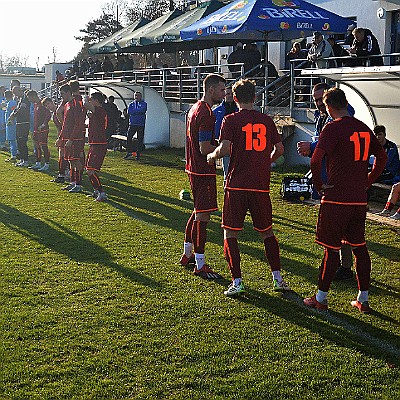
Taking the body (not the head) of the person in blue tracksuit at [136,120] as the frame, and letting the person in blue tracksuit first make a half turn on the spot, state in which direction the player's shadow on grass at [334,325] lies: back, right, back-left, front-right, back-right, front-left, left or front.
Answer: back

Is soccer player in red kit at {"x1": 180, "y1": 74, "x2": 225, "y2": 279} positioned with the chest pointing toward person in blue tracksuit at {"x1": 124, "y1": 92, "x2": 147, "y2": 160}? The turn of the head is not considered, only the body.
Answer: no

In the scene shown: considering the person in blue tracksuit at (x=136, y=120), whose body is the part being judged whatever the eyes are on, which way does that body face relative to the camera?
toward the camera

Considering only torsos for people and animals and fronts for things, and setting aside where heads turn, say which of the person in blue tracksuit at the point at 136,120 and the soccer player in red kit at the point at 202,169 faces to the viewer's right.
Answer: the soccer player in red kit

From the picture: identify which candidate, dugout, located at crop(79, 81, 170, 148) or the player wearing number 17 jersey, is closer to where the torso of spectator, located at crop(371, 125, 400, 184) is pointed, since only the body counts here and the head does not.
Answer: the player wearing number 17 jersey

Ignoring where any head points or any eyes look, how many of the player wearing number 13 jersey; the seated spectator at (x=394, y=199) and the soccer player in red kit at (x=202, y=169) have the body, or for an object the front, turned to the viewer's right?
1

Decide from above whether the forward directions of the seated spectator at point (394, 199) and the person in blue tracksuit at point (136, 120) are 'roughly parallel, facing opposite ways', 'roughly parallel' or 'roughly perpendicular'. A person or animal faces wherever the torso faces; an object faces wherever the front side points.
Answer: roughly perpendicular

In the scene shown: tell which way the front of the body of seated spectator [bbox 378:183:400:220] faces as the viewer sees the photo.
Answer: to the viewer's left

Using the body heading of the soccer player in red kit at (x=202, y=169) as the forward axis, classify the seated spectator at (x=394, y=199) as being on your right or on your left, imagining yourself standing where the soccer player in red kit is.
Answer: on your left

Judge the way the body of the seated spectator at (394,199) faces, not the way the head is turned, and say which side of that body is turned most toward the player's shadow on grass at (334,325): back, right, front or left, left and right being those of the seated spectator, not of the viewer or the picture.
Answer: left

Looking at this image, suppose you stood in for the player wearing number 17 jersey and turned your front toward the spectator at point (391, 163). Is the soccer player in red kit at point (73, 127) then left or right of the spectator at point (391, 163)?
left

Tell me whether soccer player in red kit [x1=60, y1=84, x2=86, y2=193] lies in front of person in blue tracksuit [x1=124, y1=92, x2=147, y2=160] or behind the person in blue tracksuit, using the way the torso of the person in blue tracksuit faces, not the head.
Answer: in front

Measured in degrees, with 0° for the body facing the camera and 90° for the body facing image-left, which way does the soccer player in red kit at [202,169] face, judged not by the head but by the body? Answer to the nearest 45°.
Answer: approximately 270°
